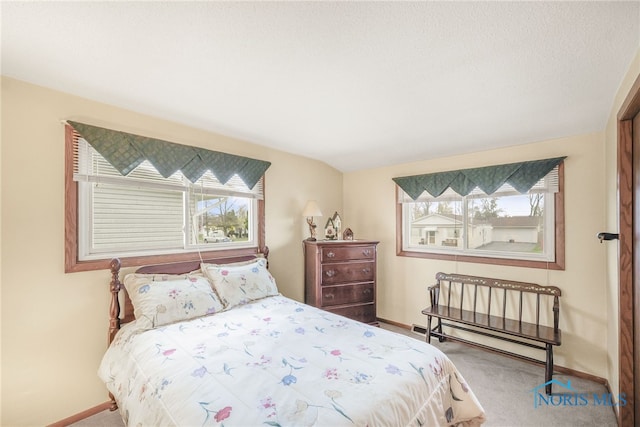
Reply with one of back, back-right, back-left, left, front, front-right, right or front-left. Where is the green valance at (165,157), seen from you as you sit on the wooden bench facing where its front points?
front

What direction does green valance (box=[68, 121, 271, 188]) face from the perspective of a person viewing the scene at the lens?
facing the viewer and to the right of the viewer

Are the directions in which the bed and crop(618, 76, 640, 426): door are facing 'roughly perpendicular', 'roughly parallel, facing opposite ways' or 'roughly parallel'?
roughly parallel, facing opposite ways

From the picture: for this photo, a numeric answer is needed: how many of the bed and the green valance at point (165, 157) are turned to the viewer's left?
0

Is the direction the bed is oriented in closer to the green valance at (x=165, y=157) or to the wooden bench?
the wooden bench

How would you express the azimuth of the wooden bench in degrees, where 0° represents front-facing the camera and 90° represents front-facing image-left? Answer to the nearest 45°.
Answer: approximately 45°

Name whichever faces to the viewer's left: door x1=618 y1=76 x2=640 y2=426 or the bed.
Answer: the door

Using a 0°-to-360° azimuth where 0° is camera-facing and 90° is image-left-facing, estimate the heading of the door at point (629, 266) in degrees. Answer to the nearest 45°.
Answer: approximately 90°

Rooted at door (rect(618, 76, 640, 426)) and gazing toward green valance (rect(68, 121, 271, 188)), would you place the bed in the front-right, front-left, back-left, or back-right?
front-left

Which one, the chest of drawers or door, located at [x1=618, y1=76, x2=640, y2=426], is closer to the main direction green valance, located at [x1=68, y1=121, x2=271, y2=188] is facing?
the door

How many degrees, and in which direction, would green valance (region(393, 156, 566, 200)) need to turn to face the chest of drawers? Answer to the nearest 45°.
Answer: approximately 45° to its right

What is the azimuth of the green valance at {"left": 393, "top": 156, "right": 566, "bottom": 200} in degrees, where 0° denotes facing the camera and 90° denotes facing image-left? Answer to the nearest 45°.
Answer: approximately 45°

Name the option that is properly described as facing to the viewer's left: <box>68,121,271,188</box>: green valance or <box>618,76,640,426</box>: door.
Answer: the door
